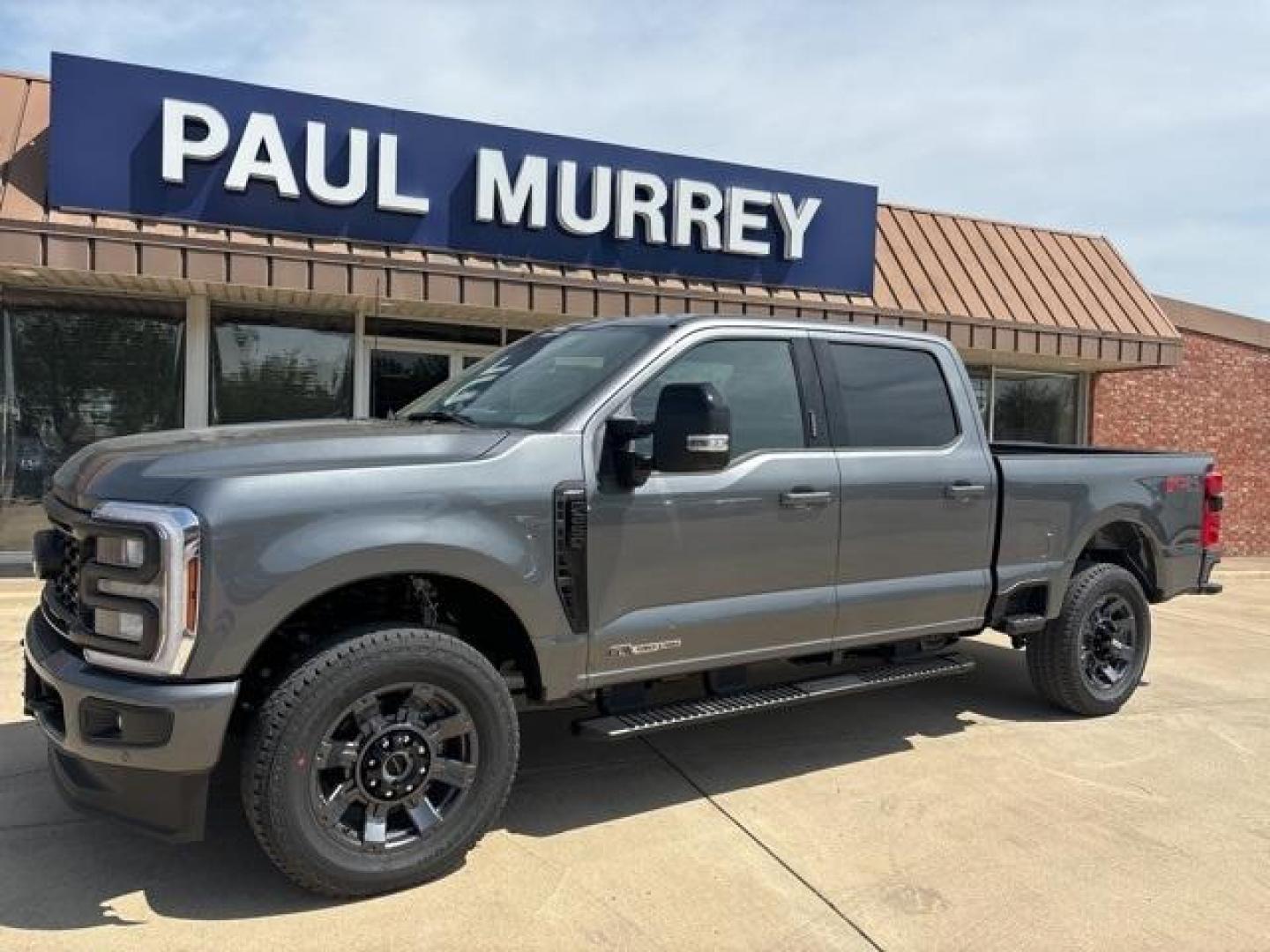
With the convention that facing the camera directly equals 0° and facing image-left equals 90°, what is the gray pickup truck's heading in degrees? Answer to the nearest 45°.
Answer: approximately 45°
